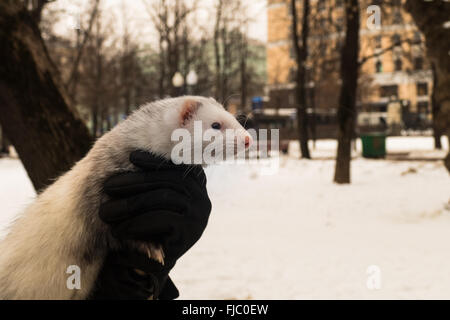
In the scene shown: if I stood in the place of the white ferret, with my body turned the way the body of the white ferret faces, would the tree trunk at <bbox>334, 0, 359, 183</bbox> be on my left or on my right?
on my left

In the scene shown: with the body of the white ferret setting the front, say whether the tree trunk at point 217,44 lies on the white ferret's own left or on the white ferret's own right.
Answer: on the white ferret's own left

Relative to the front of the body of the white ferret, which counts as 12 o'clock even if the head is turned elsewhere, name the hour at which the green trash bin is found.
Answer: The green trash bin is roughly at 10 o'clock from the white ferret.

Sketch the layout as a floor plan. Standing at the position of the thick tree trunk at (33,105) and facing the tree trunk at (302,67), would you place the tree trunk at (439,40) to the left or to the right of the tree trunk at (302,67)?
right

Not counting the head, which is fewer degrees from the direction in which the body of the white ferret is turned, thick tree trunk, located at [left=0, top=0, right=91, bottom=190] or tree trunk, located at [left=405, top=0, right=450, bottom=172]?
the tree trunk

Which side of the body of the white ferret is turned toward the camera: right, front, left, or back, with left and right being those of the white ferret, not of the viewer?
right

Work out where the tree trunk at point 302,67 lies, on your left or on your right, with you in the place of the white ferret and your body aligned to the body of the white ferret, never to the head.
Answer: on your left

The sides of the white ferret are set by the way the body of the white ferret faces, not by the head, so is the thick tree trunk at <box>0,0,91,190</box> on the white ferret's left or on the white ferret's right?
on the white ferret's left

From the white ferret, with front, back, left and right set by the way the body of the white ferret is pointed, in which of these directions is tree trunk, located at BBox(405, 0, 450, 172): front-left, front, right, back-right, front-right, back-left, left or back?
front-left
